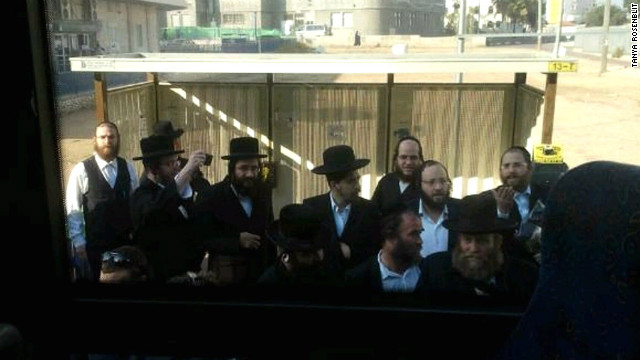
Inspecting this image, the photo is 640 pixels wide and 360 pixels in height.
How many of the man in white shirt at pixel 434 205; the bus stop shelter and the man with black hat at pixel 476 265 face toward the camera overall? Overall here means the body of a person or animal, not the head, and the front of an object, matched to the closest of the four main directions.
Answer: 3

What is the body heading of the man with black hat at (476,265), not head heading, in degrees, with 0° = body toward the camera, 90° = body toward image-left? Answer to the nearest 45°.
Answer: approximately 0°

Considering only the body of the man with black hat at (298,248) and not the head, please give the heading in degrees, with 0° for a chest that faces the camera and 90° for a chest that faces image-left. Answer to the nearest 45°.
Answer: approximately 315°

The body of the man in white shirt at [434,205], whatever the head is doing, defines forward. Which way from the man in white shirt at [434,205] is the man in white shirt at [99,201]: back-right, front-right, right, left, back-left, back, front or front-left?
right
